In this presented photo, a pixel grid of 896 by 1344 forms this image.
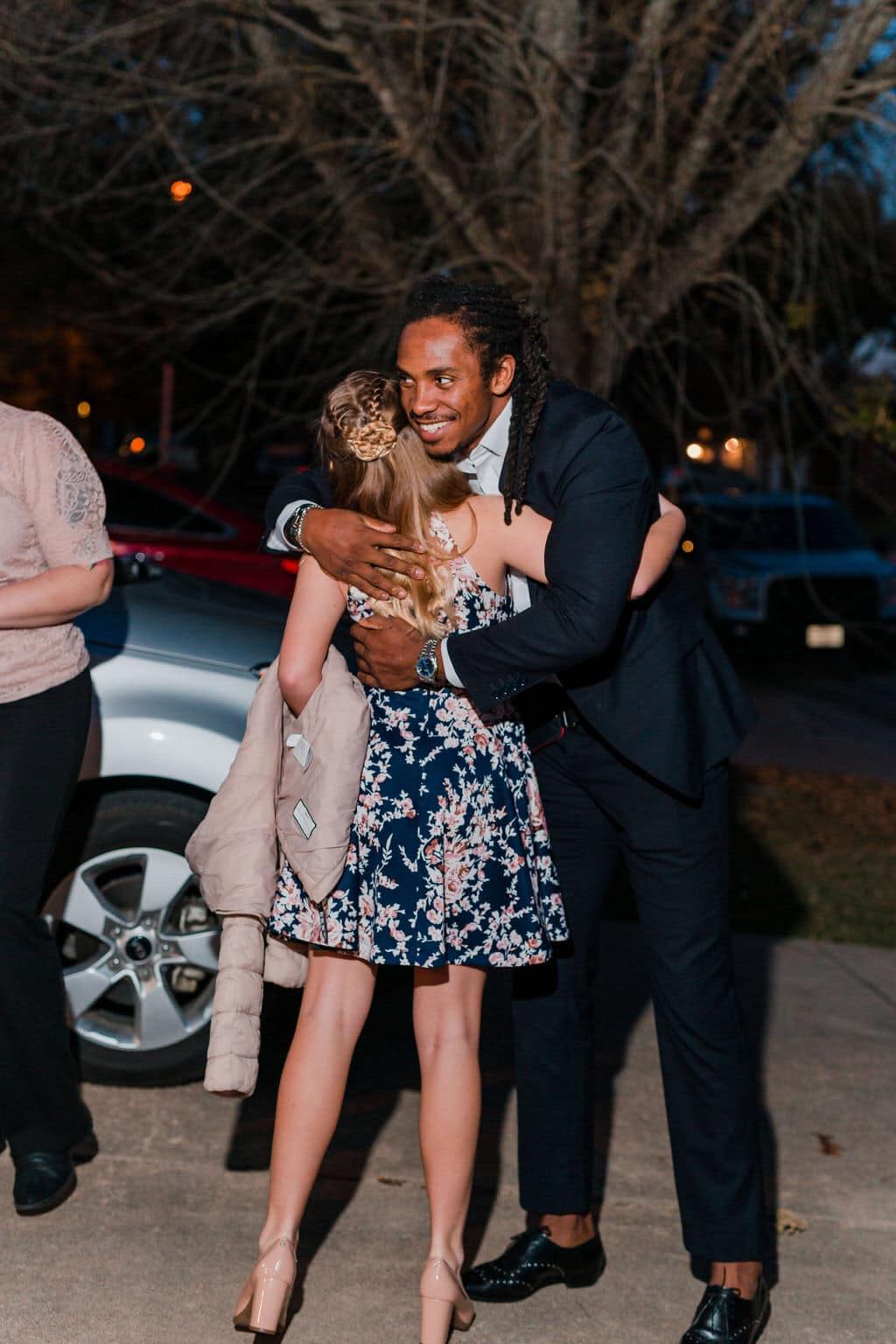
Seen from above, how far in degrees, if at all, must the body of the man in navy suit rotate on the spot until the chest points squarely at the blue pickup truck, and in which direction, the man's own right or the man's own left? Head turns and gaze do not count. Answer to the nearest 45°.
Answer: approximately 135° to the man's own right

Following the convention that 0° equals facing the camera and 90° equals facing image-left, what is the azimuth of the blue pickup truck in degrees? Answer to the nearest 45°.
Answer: approximately 315°

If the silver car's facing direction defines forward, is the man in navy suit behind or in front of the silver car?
in front

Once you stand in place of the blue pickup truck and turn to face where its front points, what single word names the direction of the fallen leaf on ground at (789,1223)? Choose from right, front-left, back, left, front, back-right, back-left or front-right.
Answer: front-right

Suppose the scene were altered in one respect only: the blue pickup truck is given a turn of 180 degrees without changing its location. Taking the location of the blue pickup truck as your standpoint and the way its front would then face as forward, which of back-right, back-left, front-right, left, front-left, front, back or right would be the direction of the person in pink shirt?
back-left

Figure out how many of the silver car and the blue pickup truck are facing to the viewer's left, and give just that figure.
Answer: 0

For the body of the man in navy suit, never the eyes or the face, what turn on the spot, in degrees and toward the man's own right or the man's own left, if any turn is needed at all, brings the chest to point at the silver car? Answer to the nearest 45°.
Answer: approximately 90° to the man's own right

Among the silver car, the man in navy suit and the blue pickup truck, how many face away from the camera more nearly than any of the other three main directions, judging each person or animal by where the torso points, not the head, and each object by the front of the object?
0

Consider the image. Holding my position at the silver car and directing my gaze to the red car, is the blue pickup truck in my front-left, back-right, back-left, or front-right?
front-right

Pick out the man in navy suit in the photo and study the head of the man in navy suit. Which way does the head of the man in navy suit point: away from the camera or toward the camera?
toward the camera
